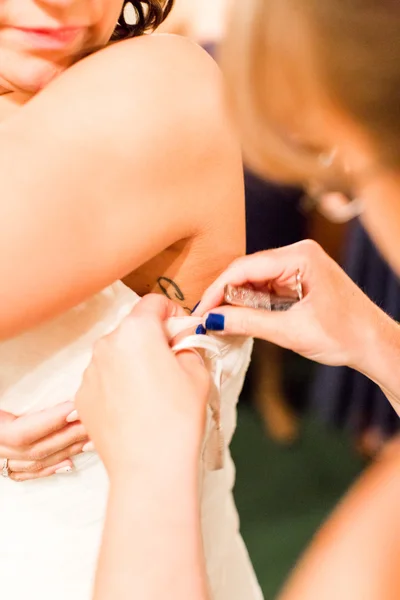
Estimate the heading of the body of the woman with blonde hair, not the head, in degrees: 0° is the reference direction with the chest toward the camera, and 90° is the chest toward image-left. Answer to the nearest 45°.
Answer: approximately 90°

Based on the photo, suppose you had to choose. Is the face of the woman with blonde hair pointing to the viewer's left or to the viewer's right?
to the viewer's left
